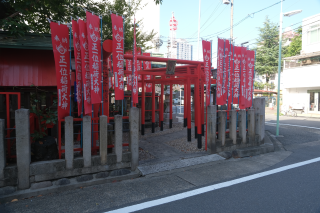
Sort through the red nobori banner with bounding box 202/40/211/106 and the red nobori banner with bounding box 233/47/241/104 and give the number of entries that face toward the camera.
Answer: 2

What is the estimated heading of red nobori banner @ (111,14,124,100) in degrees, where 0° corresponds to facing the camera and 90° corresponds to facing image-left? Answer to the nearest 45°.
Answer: approximately 0°

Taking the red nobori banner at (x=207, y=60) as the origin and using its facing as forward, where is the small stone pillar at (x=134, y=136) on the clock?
The small stone pillar is roughly at 1 o'clock from the red nobori banner.

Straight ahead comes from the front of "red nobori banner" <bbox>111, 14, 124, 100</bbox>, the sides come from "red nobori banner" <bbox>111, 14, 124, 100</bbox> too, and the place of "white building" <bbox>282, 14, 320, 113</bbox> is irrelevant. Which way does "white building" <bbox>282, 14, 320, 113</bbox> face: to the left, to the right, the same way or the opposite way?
to the right

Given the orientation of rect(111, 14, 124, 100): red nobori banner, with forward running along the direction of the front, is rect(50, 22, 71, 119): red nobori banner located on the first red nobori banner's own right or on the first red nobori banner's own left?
on the first red nobori banner's own right

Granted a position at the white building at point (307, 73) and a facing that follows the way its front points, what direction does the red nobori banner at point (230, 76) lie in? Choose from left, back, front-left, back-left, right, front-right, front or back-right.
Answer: front-left

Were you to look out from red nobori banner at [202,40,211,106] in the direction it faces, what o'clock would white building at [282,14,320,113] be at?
The white building is roughly at 7 o'clock from the red nobori banner.

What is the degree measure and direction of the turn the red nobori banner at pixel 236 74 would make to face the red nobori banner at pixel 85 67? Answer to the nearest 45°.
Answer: approximately 45° to its right

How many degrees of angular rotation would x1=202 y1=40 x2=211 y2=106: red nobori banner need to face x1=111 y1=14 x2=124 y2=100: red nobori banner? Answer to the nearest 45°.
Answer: approximately 45° to its right
